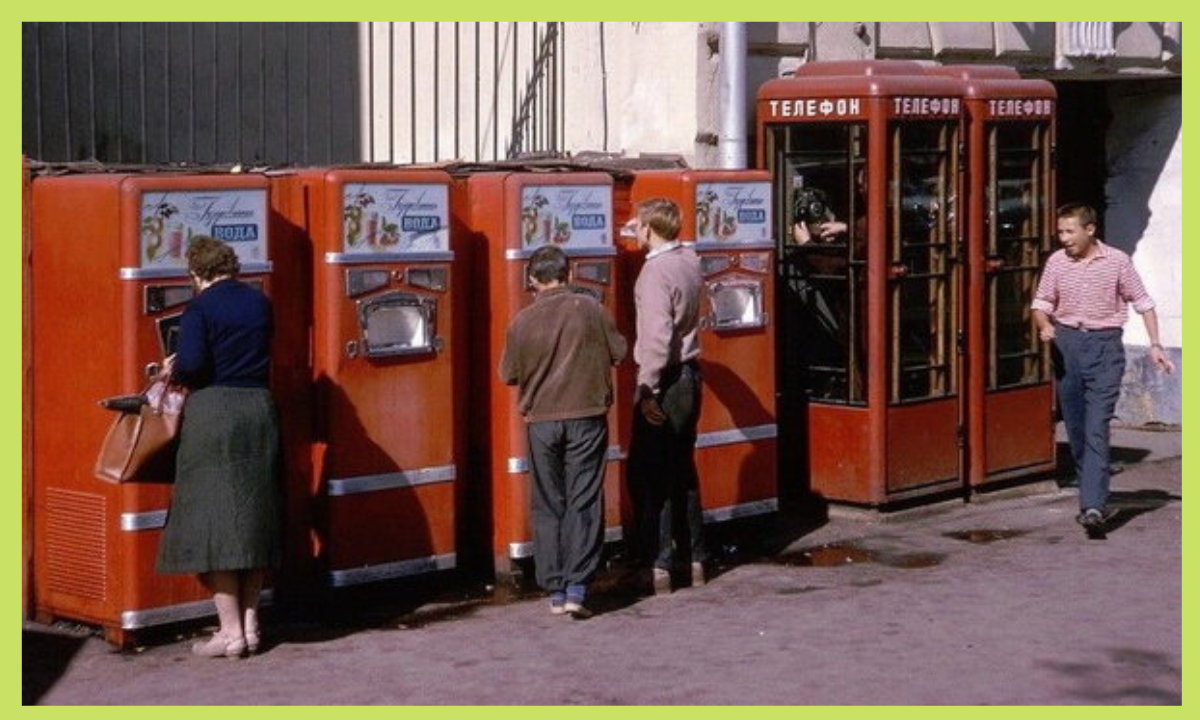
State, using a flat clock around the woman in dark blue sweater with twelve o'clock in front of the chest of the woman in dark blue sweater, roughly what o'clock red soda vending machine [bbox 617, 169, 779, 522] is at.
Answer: The red soda vending machine is roughly at 3 o'clock from the woman in dark blue sweater.

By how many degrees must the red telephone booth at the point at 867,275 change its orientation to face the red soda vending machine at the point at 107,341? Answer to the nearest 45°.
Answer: approximately 90° to its right

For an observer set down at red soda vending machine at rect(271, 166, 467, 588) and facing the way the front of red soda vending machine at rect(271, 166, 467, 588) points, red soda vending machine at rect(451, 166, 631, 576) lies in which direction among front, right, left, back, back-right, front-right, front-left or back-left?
left

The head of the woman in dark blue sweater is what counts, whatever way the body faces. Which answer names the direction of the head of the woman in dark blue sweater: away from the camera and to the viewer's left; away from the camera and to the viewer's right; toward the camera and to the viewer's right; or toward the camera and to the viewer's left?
away from the camera and to the viewer's left

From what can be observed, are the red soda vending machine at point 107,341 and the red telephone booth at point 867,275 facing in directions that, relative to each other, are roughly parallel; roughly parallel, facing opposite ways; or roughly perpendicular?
roughly parallel

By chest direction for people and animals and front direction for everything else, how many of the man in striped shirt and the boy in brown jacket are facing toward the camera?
1

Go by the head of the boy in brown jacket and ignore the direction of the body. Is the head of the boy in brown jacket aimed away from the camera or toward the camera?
away from the camera

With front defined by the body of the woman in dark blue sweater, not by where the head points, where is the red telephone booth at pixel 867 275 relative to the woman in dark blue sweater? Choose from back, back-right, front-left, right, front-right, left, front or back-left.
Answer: right

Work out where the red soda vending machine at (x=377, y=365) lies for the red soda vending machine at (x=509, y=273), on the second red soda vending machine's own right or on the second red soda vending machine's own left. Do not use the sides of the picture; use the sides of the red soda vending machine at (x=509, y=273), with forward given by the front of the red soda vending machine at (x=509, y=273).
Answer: on the second red soda vending machine's own right

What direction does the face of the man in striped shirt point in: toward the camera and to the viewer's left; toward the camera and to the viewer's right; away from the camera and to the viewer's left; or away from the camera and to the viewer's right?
toward the camera and to the viewer's left

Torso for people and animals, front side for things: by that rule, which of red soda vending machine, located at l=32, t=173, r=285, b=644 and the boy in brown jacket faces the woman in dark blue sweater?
the red soda vending machine

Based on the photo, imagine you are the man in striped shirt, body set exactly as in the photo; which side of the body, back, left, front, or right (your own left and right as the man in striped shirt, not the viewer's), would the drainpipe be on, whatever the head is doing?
right

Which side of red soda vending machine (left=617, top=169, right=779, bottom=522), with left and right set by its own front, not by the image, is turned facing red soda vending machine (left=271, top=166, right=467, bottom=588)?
right

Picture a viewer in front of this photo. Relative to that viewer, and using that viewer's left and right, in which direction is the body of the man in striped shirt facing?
facing the viewer

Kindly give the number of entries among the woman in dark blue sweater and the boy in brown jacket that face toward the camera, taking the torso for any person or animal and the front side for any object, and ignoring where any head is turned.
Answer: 0

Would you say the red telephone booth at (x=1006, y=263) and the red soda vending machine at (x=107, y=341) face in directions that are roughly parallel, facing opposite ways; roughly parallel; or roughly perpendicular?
roughly parallel

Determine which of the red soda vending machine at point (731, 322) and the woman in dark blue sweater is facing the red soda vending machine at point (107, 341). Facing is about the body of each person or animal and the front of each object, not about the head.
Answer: the woman in dark blue sweater

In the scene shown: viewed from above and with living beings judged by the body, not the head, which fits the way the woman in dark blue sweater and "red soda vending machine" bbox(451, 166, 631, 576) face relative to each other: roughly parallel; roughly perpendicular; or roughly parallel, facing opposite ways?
roughly parallel, facing opposite ways

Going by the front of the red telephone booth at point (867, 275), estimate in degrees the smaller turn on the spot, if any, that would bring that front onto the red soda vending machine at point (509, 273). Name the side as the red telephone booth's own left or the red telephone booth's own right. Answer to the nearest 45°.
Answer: approximately 90° to the red telephone booth's own right

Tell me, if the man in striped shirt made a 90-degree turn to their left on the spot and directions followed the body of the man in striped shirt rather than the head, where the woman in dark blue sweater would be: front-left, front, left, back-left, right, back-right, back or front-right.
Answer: back-right

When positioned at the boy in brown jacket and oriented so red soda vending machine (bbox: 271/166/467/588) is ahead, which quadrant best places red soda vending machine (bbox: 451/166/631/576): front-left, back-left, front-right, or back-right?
front-right
